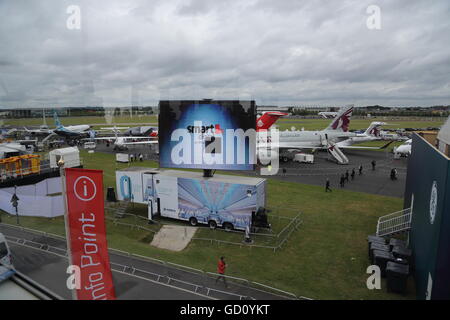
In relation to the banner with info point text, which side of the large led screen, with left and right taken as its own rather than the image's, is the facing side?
front

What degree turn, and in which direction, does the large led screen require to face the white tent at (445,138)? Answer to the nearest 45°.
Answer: approximately 45° to its left

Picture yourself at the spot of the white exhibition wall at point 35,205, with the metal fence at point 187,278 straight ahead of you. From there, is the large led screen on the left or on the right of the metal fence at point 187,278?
left

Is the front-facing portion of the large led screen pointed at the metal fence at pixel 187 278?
yes

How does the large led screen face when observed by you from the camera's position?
facing the viewer

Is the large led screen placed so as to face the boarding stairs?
no

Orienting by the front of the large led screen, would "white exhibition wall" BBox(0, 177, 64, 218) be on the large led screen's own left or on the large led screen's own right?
on the large led screen's own right

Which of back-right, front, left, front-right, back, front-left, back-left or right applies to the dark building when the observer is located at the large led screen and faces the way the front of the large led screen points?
front-left
